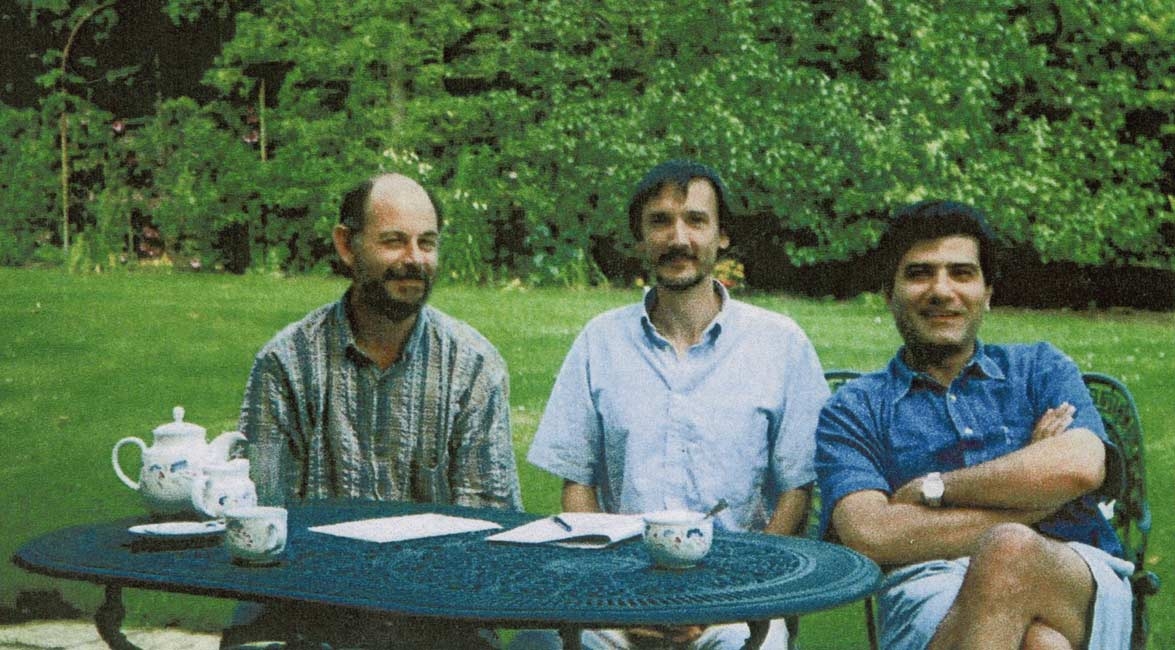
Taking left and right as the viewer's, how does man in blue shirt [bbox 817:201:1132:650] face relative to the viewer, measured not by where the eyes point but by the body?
facing the viewer

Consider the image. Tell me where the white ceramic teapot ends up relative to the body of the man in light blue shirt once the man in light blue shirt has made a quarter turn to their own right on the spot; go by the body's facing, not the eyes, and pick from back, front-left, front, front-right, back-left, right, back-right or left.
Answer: front-left

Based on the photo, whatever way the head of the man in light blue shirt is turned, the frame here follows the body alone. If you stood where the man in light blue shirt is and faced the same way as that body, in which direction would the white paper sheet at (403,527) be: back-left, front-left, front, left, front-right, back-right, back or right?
front-right

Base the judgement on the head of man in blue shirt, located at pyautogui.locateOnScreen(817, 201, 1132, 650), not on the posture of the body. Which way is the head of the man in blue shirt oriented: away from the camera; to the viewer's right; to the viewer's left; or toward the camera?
toward the camera

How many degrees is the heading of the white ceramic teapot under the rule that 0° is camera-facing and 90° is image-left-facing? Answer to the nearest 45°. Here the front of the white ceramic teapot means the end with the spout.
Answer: approximately 270°

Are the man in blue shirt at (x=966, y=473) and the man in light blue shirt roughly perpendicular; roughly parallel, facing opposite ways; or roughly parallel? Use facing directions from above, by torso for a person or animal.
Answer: roughly parallel

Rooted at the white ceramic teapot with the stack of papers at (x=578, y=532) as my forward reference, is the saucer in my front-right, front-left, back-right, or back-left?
front-right

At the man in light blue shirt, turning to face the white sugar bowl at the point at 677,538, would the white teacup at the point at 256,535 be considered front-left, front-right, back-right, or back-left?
front-right

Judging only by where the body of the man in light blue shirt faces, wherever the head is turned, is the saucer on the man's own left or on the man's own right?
on the man's own right

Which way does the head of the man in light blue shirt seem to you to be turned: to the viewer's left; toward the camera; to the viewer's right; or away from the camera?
toward the camera

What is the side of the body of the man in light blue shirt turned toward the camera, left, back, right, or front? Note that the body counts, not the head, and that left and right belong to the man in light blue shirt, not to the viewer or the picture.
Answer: front
